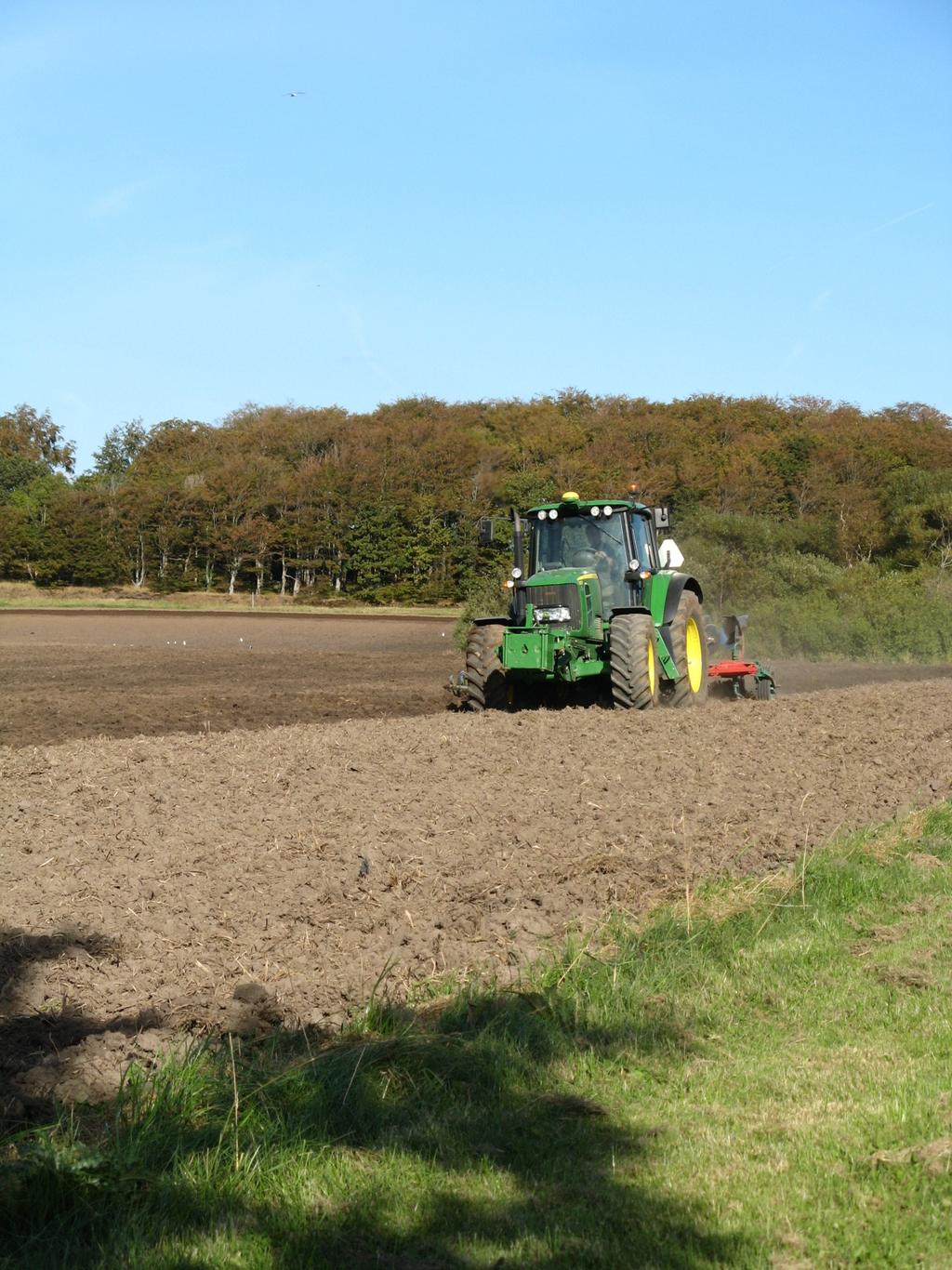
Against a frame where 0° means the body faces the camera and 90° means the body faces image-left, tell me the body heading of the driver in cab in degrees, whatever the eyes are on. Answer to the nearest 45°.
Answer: approximately 45°

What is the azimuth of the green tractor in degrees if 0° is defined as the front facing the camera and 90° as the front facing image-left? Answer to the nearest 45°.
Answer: approximately 45°
